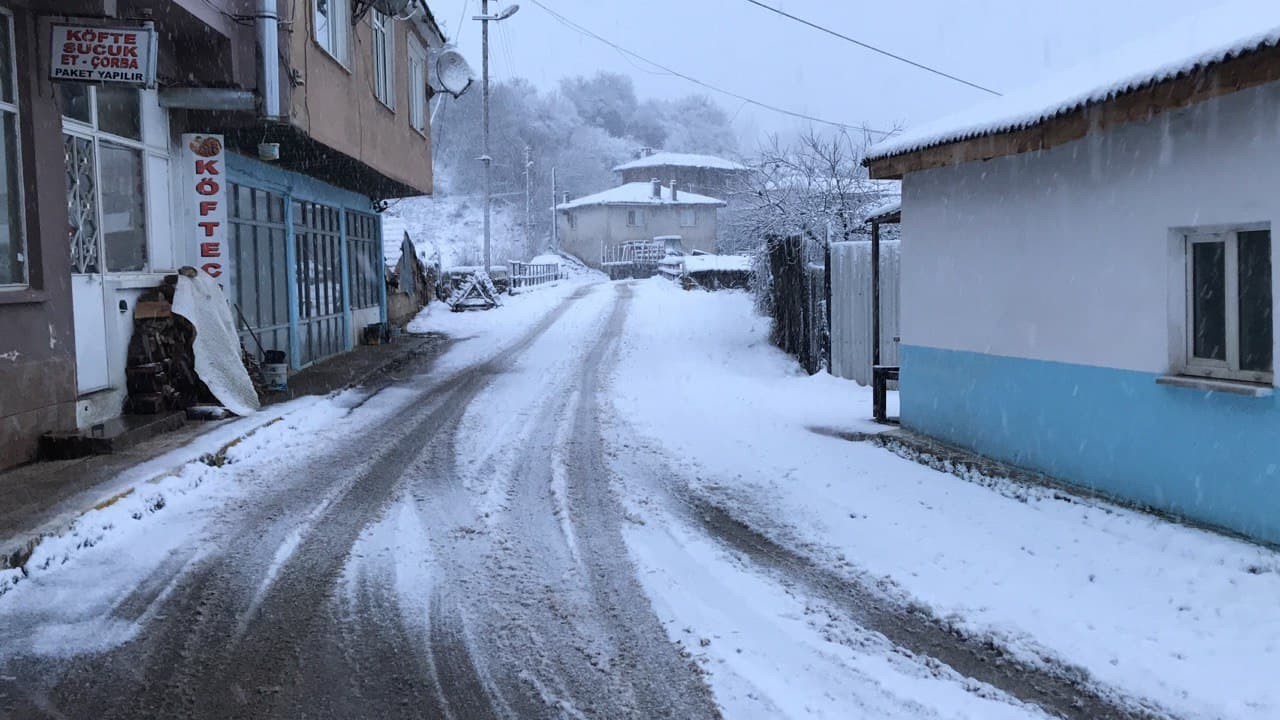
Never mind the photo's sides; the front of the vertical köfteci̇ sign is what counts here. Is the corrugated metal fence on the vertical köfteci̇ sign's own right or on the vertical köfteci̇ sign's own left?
on the vertical köfteci̇ sign's own left

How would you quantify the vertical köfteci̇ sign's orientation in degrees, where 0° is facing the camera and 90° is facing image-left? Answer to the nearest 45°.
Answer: approximately 0°

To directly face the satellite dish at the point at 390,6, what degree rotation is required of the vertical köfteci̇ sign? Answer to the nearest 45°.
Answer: approximately 135° to its left

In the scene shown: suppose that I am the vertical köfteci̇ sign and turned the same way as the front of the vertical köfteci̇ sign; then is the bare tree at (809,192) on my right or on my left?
on my left

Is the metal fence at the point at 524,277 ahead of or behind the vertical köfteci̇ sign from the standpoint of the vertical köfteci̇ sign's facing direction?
behind
